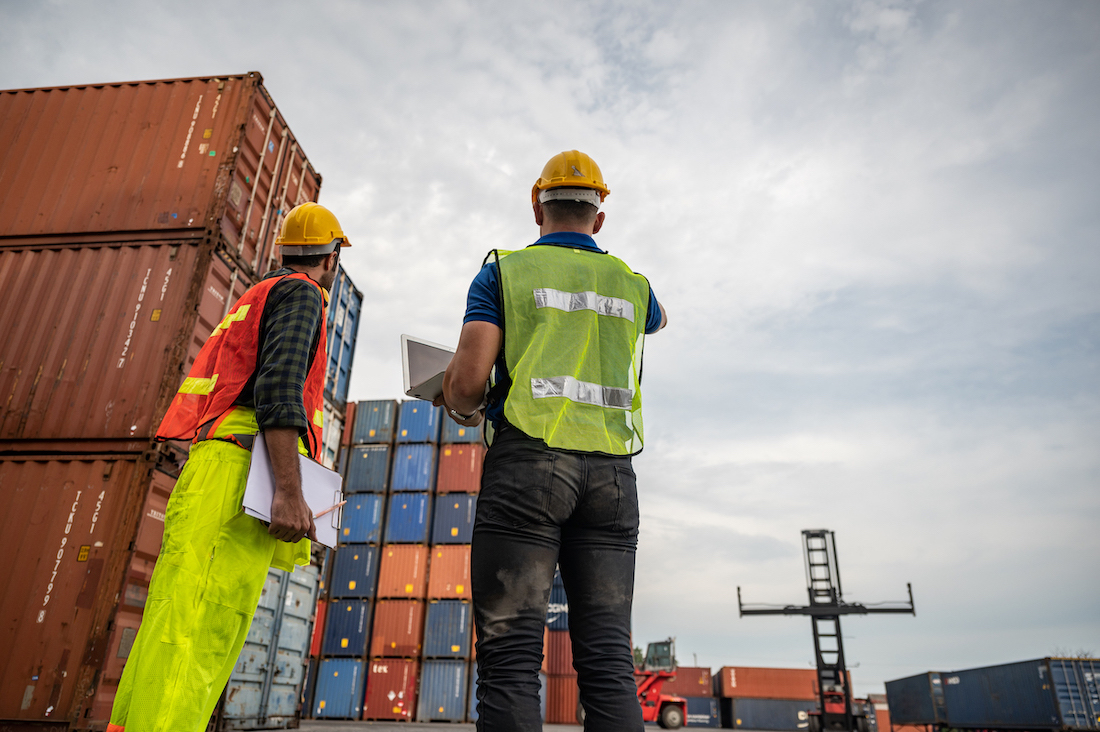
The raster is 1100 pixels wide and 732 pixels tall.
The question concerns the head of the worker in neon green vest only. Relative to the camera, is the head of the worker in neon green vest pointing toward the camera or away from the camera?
away from the camera

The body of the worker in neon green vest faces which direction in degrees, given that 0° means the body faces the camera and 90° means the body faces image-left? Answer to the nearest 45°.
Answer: approximately 180°

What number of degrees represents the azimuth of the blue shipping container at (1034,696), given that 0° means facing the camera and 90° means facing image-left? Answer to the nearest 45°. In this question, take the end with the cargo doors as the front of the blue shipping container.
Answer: approximately 315°

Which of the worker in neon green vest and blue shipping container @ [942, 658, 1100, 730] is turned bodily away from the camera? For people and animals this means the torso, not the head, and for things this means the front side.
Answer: the worker in neon green vest

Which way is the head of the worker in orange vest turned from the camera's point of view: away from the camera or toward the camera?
away from the camera

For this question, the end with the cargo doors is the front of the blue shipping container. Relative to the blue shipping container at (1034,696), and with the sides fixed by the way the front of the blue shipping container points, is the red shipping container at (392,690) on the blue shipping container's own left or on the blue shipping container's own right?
on the blue shipping container's own right

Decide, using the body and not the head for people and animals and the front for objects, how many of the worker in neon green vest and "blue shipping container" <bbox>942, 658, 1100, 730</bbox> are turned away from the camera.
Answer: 1

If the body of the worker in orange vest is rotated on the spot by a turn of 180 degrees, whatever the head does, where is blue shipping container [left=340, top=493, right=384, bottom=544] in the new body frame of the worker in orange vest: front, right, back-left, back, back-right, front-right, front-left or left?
back-right

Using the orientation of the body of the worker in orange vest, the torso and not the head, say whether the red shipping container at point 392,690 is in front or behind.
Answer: in front

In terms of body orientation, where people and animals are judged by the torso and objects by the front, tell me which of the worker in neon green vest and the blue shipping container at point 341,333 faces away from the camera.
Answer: the worker in neon green vest

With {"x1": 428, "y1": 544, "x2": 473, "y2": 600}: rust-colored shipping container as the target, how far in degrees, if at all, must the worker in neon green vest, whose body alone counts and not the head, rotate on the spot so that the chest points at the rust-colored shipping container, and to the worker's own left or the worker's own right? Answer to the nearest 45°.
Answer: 0° — they already face it
